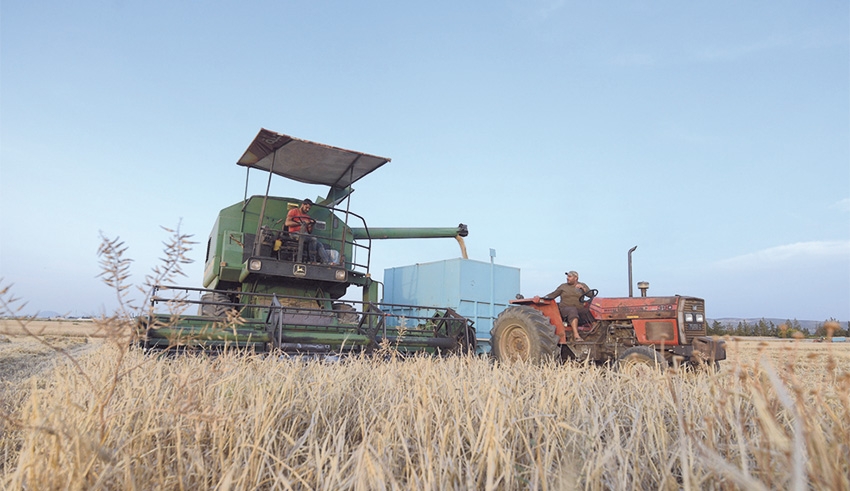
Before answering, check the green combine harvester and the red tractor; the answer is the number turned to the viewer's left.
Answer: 0

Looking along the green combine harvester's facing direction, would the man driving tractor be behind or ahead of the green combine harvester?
ahead

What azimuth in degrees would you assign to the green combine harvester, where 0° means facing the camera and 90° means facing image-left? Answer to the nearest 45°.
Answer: approximately 315°

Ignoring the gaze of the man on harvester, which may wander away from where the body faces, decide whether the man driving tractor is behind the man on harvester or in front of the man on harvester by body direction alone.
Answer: in front

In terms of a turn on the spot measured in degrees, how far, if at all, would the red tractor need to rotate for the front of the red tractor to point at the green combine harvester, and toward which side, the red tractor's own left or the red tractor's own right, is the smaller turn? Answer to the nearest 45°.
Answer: approximately 135° to the red tractor's own right

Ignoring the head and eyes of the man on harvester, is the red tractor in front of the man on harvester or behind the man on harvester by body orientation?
in front

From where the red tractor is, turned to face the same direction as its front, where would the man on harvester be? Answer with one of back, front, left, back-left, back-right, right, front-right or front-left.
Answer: back-right
